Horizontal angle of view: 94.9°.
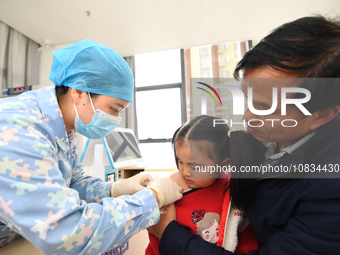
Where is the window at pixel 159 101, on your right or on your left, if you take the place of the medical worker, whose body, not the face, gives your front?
on your left

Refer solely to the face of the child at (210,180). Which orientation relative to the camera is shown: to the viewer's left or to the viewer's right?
to the viewer's left

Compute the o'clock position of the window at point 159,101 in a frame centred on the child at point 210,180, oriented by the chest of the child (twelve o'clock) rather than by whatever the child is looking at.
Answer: The window is roughly at 4 o'clock from the child.

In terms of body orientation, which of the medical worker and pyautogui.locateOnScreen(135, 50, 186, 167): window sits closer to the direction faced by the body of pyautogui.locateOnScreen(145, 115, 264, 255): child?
the medical worker

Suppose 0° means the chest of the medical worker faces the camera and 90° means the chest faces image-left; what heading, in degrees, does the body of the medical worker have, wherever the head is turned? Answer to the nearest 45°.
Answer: approximately 270°

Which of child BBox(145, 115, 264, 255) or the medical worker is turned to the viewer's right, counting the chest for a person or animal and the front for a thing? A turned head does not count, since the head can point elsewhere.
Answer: the medical worker

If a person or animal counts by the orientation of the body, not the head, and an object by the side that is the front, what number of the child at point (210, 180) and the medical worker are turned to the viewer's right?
1

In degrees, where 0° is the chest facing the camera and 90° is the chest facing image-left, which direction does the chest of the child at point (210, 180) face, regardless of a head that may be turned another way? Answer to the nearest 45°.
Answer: approximately 45°

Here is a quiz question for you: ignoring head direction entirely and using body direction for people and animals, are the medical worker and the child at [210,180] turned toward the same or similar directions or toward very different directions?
very different directions

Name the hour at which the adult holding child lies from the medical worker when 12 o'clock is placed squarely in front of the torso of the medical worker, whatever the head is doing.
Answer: The adult holding child is roughly at 1 o'clock from the medical worker.

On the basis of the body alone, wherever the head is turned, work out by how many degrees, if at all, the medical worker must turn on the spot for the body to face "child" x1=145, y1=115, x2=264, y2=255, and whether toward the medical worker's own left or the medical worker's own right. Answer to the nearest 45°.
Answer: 0° — they already face them
